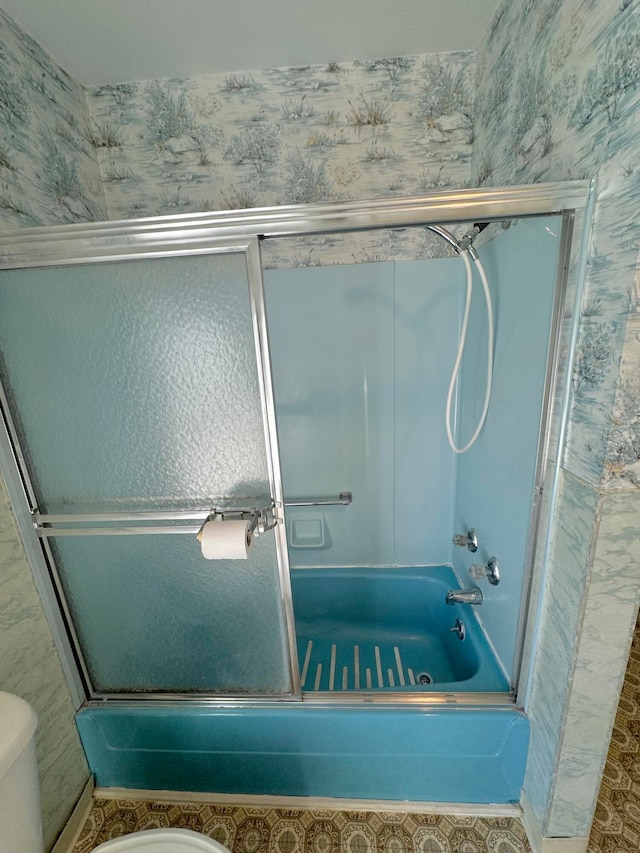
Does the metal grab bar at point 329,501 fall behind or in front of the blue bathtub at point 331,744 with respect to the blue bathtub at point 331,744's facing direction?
behind

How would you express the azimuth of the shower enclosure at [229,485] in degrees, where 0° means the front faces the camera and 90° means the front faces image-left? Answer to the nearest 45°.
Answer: approximately 0°

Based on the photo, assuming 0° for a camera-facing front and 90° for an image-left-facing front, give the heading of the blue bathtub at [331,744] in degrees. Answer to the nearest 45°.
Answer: approximately 0°

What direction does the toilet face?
to the viewer's right

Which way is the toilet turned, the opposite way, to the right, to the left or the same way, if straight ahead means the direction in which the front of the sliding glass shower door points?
to the left
